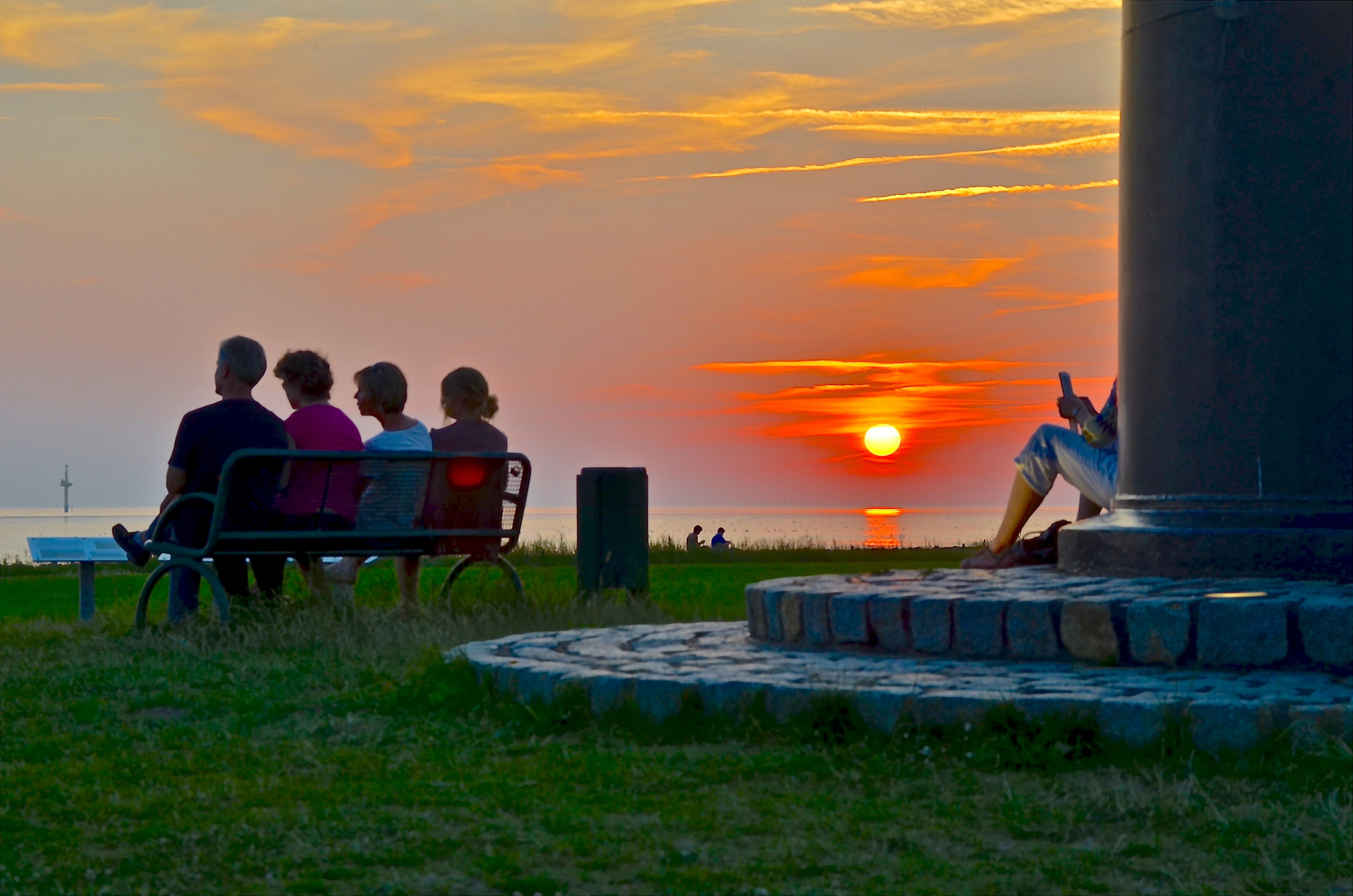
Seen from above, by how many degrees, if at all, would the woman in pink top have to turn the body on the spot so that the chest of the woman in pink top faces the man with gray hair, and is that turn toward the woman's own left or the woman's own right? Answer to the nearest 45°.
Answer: approximately 90° to the woman's own left

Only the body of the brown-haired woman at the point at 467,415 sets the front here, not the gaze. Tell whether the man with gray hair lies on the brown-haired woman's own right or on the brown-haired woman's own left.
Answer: on the brown-haired woman's own left

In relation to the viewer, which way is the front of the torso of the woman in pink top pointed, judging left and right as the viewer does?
facing away from the viewer and to the left of the viewer

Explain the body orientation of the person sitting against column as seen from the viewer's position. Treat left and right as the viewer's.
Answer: facing to the left of the viewer

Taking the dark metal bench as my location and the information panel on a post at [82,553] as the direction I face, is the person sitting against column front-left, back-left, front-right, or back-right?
back-right

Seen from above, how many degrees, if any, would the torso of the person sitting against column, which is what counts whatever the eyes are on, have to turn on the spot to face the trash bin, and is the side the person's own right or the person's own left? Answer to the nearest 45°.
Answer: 0° — they already face it
